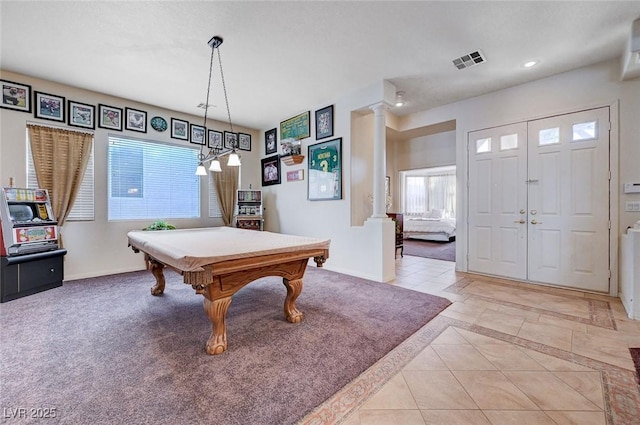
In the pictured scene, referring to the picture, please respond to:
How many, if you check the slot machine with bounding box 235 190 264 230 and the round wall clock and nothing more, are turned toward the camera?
2

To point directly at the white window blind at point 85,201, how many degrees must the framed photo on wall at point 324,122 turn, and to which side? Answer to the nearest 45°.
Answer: approximately 45° to its right

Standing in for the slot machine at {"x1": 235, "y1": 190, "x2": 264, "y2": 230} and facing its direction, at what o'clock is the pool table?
The pool table is roughly at 12 o'clock from the slot machine.

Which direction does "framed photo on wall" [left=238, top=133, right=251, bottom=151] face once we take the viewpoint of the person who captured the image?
facing the viewer and to the right of the viewer

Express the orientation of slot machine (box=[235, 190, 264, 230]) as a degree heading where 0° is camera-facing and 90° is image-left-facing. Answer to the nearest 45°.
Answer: approximately 0°

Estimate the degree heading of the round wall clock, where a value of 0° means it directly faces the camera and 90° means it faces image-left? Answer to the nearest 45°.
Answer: approximately 0°

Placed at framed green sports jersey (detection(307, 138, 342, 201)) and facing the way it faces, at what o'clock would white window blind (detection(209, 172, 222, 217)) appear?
The white window blind is roughly at 2 o'clock from the framed green sports jersey.

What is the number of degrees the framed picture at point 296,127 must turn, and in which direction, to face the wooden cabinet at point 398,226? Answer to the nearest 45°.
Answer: approximately 135° to its left
